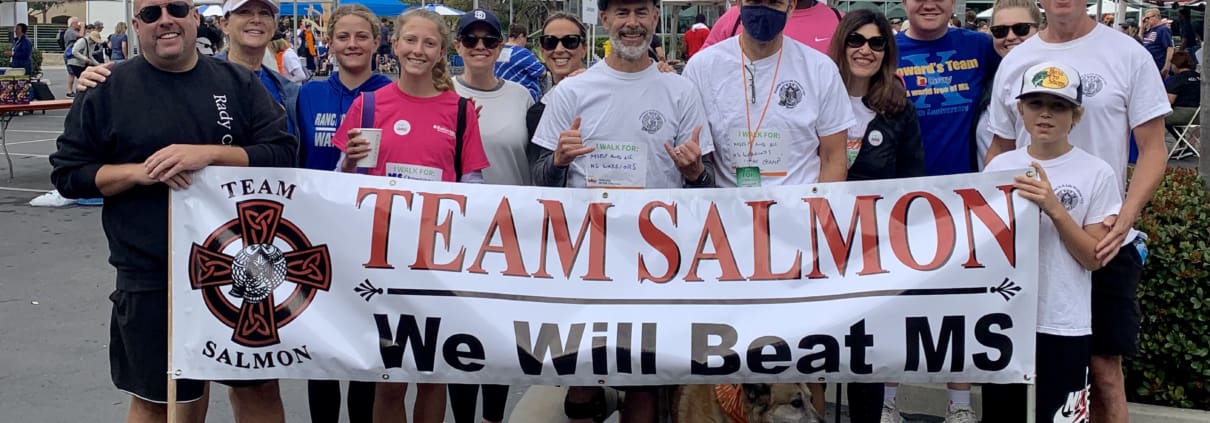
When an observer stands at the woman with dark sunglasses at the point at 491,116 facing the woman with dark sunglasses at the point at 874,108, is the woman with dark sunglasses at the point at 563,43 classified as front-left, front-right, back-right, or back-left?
front-left

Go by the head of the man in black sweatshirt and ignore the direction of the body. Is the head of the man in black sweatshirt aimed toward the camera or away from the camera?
toward the camera

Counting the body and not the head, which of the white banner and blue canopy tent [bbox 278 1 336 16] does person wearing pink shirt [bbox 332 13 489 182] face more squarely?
the white banner

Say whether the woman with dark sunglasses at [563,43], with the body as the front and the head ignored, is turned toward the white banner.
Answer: yes

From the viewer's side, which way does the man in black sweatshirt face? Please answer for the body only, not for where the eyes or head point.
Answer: toward the camera

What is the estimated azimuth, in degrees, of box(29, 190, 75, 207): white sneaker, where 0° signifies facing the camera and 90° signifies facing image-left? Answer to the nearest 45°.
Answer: approximately 90°

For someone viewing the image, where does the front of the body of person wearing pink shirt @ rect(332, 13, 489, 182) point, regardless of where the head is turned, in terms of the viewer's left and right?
facing the viewer

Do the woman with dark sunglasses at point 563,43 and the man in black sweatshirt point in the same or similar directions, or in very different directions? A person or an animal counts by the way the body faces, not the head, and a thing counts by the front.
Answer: same or similar directions

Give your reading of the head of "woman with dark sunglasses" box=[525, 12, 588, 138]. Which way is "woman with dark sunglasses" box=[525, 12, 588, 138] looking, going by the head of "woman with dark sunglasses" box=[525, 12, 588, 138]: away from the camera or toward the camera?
toward the camera

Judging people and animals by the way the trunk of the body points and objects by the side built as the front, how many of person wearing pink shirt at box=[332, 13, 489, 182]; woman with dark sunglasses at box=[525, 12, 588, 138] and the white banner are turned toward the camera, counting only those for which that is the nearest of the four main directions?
3

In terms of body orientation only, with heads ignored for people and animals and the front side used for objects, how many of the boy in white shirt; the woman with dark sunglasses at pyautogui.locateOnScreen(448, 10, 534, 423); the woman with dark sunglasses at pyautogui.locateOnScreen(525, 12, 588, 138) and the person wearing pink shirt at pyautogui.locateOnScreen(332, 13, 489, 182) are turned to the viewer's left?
0

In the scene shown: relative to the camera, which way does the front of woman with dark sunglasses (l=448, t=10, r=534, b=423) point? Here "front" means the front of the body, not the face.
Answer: toward the camera

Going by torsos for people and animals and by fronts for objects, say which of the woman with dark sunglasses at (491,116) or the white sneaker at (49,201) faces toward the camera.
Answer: the woman with dark sunglasses

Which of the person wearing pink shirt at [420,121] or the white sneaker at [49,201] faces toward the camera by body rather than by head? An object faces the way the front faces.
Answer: the person wearing pink shirt

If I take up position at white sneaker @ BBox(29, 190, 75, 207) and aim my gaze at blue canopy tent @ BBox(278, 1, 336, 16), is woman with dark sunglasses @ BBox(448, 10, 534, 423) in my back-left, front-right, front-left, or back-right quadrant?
back-right
